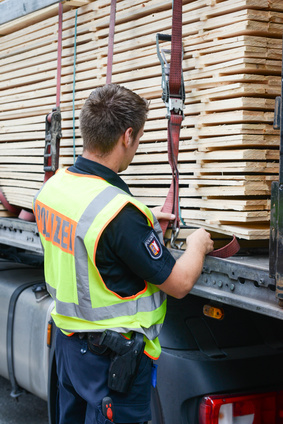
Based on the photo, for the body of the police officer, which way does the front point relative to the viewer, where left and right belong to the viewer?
facing away from the viewer and to the right of the viewer

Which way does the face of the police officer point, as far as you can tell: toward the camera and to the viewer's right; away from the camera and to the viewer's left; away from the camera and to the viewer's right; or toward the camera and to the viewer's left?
away from the camera and to the viewer's right

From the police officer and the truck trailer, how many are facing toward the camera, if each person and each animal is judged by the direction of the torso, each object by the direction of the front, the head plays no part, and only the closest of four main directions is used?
0

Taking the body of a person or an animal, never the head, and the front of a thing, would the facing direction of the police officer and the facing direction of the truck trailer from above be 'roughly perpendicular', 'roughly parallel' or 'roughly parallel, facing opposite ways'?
roughly perpendicular

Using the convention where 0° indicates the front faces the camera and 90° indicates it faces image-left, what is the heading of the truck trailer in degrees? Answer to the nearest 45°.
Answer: approximately 135°
